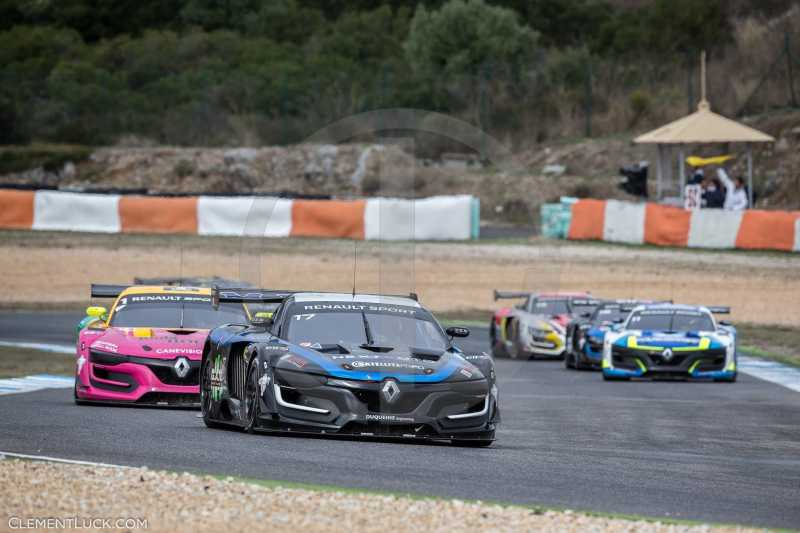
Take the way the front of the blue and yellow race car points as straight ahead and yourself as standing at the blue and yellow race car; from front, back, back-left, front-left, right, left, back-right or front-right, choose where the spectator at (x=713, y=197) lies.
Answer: back

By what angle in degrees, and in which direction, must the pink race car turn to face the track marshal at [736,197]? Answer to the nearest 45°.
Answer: approximately 135° to its left

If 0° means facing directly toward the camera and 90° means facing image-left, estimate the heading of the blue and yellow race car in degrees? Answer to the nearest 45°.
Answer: approximately 0°

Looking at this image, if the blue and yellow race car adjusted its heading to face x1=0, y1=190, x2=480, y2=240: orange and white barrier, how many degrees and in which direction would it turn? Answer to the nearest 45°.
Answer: approximately 135° to its right

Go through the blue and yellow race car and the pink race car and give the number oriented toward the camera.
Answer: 2

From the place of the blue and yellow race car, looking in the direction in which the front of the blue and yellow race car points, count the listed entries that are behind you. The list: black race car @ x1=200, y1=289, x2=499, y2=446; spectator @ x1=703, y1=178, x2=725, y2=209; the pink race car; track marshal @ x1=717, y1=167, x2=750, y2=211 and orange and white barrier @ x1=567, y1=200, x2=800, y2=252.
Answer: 3

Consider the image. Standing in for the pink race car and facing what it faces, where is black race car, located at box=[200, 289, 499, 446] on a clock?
The black race car is roughly at 11 o'clock from the pink race car.

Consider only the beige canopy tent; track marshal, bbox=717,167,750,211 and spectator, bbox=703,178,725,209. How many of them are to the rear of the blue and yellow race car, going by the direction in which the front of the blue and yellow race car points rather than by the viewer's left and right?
3

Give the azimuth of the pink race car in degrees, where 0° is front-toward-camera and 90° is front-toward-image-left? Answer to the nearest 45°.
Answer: approximately 0°

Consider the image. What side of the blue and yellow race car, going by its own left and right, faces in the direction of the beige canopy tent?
back

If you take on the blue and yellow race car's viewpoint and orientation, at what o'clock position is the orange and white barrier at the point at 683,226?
The orange and white barrier is roughly at 6 o'clock from the blue and yellow race car.
